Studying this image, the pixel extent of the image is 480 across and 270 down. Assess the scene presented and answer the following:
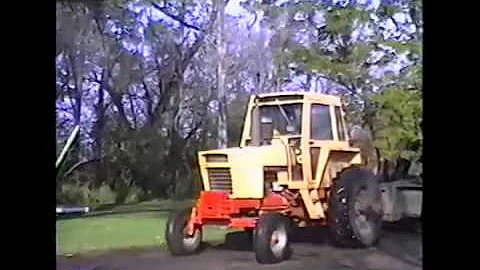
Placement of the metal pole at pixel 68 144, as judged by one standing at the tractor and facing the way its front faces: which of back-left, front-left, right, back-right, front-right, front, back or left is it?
front-right

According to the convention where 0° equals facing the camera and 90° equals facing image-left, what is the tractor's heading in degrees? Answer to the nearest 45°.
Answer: approximately 45°
